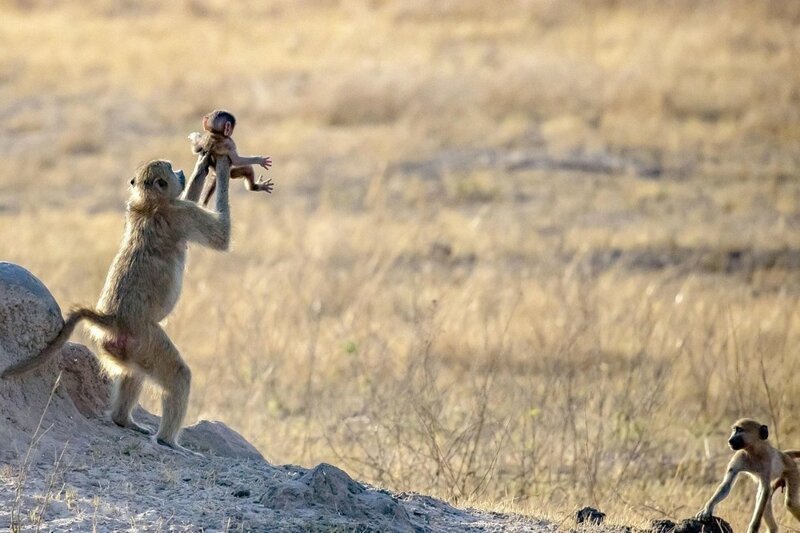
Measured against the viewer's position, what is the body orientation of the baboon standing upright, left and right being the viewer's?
facing away from the viewer and to the right of the viewer

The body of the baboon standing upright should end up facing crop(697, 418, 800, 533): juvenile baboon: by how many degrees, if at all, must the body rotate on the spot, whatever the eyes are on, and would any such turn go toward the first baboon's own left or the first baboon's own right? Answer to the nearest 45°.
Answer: approximately 45° to the first baboon's own right

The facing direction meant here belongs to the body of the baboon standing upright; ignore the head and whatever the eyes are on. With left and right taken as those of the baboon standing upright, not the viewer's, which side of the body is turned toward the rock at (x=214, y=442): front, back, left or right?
front

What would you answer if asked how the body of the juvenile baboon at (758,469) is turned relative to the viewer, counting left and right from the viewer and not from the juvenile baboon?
facing the viewer and to the left of the viewer

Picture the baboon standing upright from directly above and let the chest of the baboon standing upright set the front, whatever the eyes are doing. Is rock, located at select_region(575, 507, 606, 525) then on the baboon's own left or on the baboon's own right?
on the baboon's own right

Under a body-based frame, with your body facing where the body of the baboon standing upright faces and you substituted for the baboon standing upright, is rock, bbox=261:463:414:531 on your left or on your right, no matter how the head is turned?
on your right
